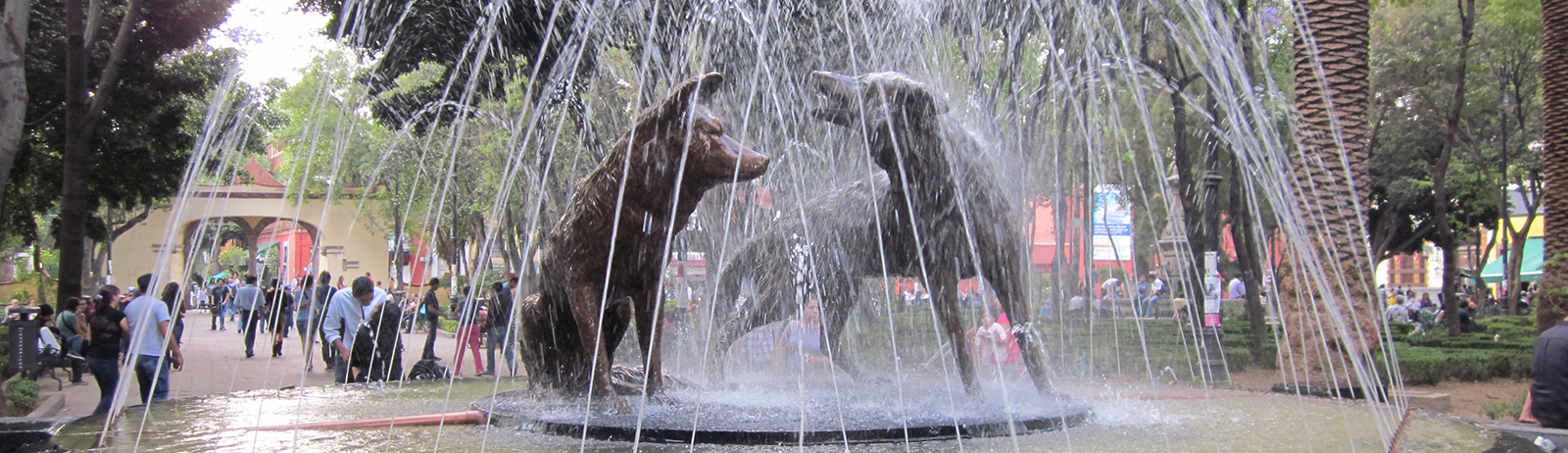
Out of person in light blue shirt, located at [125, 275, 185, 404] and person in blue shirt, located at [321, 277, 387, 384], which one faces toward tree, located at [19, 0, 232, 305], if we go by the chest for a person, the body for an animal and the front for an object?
the person in light blue shirt

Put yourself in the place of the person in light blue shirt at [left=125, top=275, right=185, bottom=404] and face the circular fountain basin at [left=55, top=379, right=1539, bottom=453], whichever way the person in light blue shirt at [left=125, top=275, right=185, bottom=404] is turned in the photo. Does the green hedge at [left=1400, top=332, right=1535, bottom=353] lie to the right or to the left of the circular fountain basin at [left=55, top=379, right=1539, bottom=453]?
left

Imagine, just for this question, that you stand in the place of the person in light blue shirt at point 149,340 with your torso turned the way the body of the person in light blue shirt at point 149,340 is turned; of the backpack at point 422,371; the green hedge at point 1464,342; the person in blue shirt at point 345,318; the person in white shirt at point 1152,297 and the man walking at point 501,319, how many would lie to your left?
0

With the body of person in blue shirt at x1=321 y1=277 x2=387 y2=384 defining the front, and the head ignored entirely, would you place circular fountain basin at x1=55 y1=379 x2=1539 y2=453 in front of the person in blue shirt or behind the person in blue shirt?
in front

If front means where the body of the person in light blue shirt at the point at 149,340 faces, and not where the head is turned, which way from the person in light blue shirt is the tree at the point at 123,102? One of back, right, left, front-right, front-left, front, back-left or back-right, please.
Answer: front

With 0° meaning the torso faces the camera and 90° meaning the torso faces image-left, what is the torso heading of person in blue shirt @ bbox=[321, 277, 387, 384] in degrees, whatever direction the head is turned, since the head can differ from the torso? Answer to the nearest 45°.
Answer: approximately 315°

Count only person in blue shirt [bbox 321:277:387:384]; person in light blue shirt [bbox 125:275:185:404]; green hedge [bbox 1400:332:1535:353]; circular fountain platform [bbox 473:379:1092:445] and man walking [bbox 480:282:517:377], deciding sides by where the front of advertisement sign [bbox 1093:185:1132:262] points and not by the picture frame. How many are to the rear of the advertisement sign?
0

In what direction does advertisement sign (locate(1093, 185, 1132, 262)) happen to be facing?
toward the camera

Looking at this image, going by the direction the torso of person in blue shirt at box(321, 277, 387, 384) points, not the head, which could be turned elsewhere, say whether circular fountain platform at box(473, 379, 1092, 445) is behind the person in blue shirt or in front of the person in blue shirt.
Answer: in front

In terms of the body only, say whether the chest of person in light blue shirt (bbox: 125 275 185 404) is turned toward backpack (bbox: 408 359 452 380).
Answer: no

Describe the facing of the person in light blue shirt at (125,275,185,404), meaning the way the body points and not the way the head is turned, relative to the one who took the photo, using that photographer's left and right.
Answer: facing away from the viewer

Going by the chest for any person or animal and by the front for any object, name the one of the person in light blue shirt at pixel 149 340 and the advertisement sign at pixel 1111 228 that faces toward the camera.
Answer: the advertisement sign
